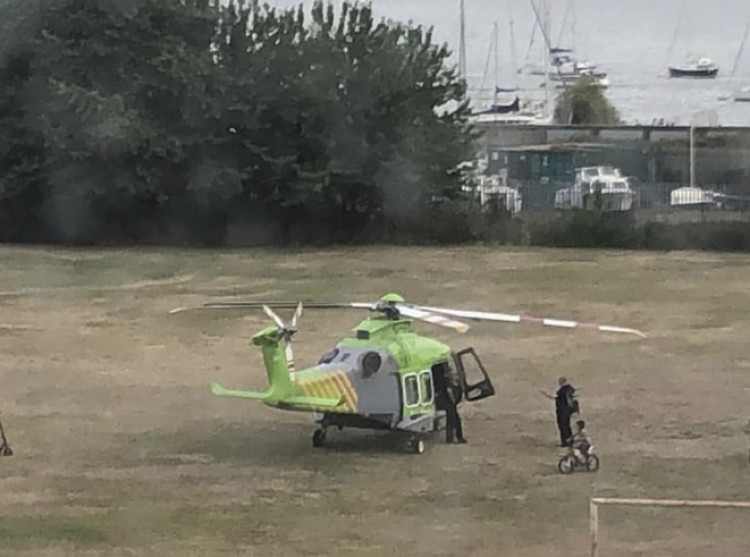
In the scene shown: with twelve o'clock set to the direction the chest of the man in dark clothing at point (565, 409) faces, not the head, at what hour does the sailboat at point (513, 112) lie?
The sailboat is roughly at 3 o'clock from the man in dark clothing.

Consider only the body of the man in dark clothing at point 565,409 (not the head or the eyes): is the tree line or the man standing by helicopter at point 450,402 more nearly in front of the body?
the man standing by helicopter

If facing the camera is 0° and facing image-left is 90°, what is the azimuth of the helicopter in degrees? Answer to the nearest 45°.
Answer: approximately 225°

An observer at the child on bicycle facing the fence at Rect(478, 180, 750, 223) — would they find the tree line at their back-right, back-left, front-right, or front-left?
front-left

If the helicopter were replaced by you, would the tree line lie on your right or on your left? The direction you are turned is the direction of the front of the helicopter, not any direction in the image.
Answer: on your left

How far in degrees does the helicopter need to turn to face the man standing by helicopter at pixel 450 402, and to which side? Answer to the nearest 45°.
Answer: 0° — it already faces them

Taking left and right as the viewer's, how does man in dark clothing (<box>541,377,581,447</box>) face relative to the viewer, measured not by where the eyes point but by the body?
facing to the left of the viewer
